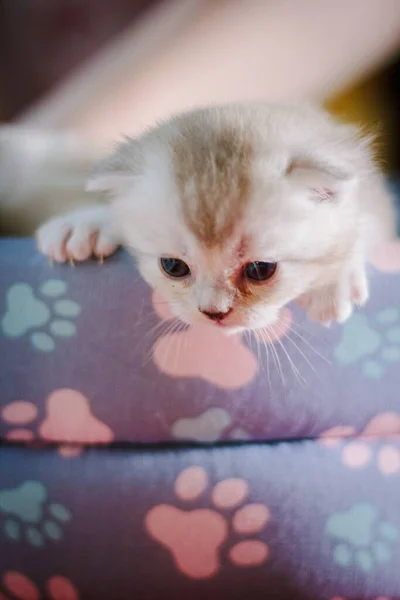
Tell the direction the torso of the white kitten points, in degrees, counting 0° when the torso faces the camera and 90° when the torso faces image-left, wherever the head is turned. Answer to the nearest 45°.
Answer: approximately 0°
